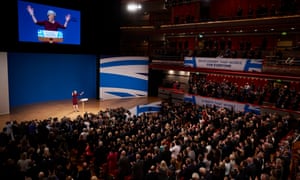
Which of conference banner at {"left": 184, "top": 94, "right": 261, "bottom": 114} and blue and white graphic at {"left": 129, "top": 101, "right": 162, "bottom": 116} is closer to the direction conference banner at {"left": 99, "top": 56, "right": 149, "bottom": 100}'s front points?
the blue and white graphic

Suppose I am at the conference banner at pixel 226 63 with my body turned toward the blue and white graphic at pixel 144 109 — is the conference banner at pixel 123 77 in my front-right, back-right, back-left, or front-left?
front-right

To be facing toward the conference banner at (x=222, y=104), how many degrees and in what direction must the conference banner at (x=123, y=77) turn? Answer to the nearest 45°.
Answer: approximately 45° to its left

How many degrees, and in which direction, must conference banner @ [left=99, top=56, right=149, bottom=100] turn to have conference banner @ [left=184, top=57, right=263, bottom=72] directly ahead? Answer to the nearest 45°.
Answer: approximately 45° to its left

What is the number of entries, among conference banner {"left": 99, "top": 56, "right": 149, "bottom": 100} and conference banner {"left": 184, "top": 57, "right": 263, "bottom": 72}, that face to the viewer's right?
0

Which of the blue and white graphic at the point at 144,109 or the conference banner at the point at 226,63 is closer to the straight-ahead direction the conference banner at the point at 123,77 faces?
the blue and white graphic

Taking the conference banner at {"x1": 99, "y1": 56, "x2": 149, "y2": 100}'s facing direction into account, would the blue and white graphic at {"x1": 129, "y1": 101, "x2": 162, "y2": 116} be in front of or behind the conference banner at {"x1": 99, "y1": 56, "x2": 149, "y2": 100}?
in front

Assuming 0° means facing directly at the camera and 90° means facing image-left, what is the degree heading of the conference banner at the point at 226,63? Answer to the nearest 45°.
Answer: approximately 45°

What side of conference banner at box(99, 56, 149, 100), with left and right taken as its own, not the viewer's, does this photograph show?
front
